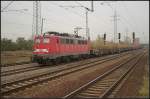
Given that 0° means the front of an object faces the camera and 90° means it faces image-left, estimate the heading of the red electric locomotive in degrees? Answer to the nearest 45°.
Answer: approximately 45°
